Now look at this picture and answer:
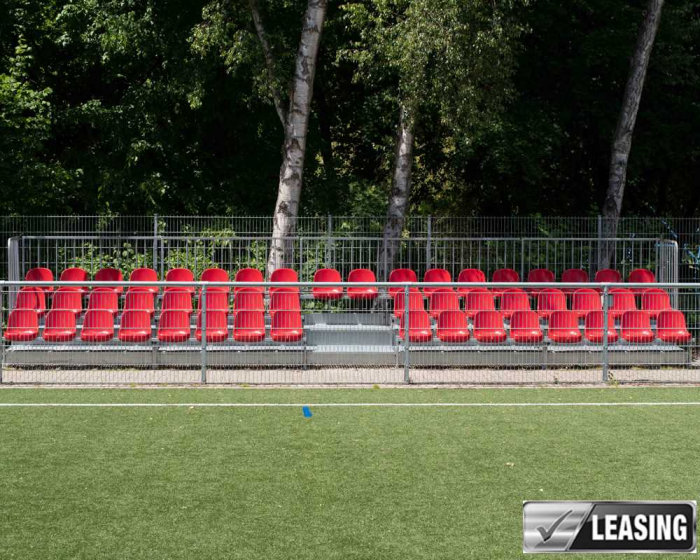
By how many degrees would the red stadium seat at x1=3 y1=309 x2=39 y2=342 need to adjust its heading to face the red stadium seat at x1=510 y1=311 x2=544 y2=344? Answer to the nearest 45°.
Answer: approximately 90° to its left

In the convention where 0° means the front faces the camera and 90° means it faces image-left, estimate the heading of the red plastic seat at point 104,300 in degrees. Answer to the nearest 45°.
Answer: approximately 0°

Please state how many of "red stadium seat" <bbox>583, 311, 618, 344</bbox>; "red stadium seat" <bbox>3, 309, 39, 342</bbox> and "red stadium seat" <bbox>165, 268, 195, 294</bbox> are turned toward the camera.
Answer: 3

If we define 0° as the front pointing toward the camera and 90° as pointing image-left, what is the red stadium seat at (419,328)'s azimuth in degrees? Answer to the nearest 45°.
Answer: approximately 0°

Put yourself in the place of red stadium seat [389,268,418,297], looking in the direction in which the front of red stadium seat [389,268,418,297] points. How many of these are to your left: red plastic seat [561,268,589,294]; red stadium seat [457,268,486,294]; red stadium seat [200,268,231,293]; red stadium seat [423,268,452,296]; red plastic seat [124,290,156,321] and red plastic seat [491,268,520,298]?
4

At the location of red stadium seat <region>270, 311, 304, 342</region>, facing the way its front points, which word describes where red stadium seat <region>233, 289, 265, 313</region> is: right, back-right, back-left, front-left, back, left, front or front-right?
right

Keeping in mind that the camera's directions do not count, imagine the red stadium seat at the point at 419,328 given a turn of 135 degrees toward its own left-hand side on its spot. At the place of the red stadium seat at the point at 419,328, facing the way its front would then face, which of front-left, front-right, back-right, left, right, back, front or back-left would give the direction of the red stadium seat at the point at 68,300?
back-left

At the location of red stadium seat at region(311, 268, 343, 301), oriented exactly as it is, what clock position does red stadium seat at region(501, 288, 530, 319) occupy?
red stadium seat at region(501, 288, 530, 319) is roughly at 10 o'clock from red stadium seat at region(311, 268, 343, 301).

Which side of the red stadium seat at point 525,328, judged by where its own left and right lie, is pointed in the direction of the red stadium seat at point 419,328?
right

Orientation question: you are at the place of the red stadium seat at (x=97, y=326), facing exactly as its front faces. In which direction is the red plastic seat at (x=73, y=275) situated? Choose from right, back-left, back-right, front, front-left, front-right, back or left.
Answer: back

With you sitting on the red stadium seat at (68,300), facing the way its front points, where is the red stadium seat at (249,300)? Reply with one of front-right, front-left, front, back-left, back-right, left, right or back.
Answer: front-left

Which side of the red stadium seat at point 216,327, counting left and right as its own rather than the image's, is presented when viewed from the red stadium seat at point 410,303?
left

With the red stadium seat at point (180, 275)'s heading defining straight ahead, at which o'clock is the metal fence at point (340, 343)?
The metal fence is roughly at 11 o'clock from the red stadium seat.

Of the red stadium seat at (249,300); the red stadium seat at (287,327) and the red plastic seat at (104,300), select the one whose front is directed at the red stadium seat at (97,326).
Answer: the red plastic seat

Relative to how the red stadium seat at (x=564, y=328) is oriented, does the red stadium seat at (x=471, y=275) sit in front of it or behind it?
behind

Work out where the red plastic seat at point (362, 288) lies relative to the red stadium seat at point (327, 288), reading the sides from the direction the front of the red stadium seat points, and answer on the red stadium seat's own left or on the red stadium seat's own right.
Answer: on the red stadium seat's own left
